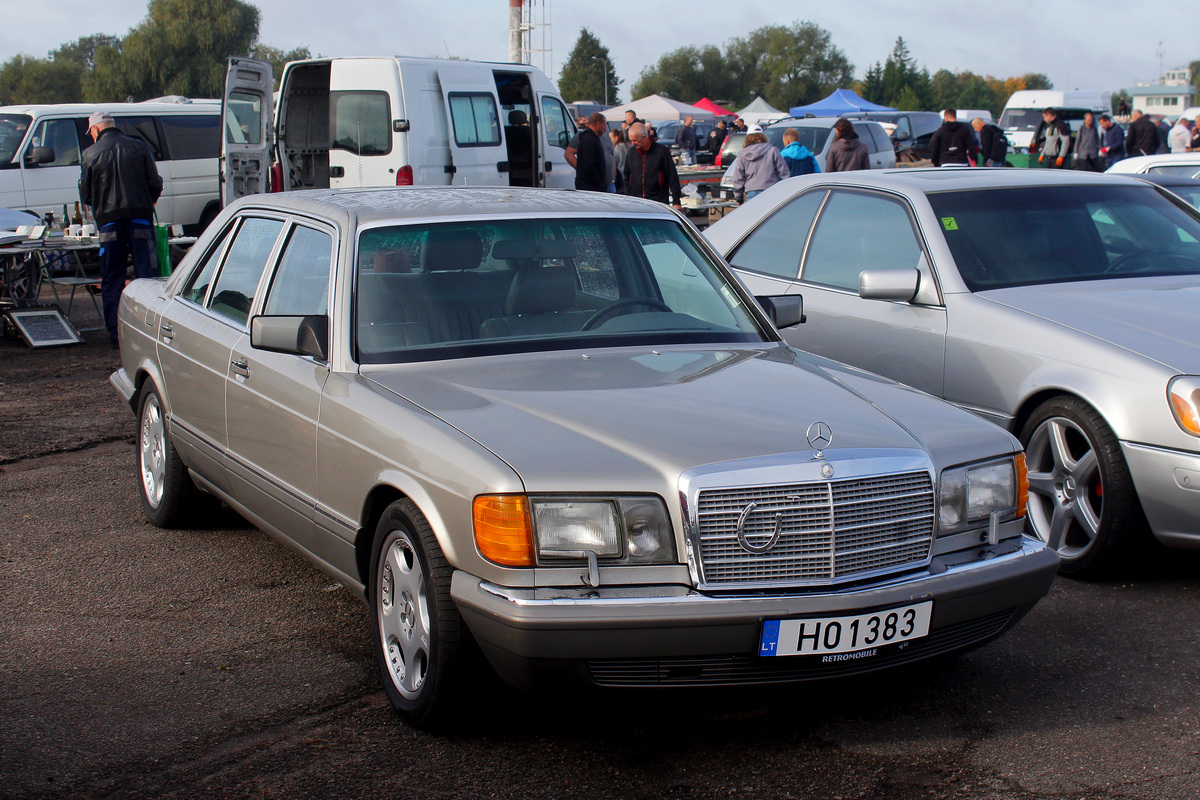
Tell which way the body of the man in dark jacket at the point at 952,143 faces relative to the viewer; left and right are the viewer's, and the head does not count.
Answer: facing away from the viewer

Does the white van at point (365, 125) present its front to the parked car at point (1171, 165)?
no

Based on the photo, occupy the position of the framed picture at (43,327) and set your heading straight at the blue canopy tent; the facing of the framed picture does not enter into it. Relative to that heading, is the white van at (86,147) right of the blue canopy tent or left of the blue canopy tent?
left

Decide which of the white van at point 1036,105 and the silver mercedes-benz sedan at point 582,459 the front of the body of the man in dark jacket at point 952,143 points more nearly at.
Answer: the white van

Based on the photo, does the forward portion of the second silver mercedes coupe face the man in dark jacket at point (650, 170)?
no

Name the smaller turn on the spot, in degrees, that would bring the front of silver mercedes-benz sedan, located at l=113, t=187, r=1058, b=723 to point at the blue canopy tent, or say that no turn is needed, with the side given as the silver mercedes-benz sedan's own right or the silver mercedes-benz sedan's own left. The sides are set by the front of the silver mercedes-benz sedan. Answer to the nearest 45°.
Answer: approximately 135° to the silver mercedes-benz sedan's own left

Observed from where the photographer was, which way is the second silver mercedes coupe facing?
facing the viewer and to the right of the viewer

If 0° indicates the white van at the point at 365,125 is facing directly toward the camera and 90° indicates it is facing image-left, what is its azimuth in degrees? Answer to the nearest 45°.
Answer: approximately 225°

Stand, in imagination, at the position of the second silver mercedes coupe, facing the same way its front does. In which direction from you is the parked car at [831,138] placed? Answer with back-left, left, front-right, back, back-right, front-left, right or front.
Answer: back-left

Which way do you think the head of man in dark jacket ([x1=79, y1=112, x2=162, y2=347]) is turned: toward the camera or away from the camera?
away from the camera

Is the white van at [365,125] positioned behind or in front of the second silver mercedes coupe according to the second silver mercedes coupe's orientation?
behind

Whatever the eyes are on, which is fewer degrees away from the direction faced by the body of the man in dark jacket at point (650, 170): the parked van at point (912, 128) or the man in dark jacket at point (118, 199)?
the man in dark jacket

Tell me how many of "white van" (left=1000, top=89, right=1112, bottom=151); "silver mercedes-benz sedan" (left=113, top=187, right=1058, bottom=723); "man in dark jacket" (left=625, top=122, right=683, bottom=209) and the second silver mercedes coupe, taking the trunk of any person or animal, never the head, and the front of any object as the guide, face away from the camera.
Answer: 0
